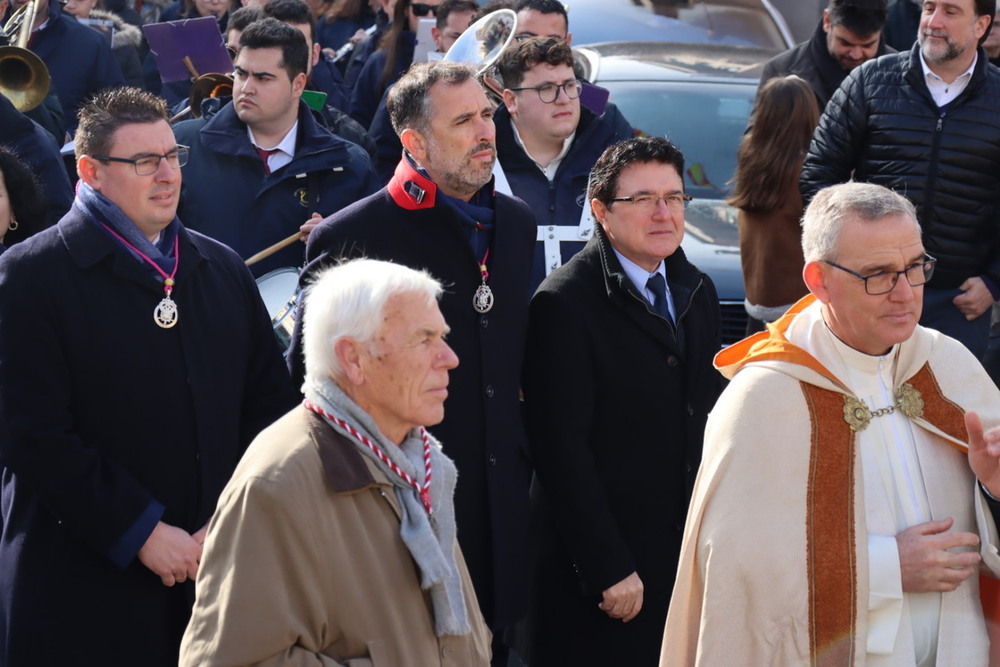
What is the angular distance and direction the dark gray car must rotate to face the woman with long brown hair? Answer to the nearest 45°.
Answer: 0° — it already faces them

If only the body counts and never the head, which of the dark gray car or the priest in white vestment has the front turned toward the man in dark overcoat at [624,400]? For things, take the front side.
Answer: the dark gray car

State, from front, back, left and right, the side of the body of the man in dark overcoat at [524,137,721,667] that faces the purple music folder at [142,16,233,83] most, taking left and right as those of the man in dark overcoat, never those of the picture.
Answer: back

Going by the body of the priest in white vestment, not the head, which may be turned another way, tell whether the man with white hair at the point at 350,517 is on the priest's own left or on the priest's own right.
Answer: on the priest's own right

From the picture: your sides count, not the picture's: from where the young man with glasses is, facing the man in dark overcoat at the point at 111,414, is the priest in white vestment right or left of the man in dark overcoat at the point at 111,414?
left

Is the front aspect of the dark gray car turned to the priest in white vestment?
yes

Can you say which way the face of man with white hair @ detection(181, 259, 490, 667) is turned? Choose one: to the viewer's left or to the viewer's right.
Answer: to the viewer's right

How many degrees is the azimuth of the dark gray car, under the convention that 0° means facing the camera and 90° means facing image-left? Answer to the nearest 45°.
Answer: approximately 0°
